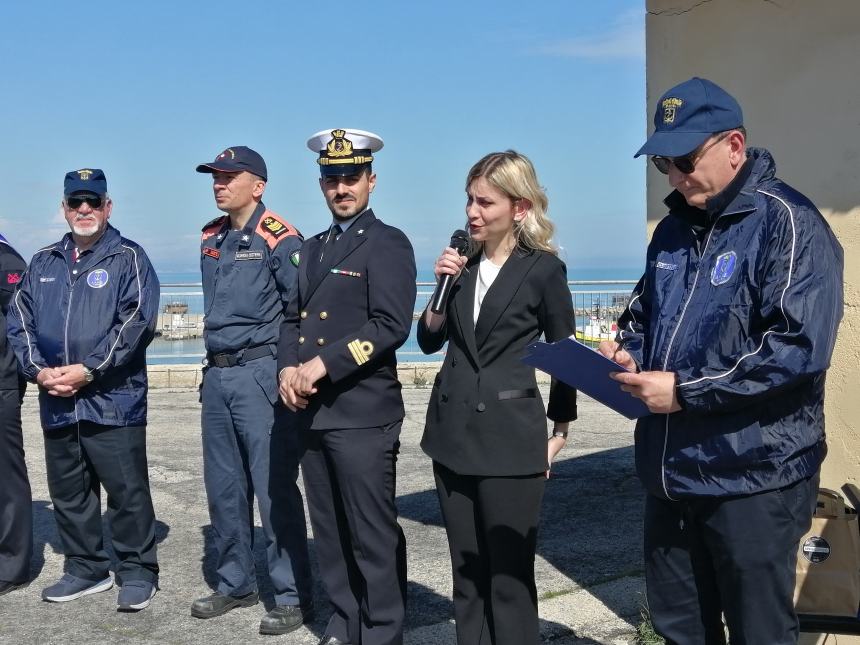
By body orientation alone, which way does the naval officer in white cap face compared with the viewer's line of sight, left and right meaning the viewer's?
facing the viewer and to the left of the viewer

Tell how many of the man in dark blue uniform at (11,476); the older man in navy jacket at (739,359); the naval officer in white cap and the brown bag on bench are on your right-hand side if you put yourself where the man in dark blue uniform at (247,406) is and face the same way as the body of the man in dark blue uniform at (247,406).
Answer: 1

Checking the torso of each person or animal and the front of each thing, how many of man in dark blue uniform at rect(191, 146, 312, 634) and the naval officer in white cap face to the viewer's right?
0

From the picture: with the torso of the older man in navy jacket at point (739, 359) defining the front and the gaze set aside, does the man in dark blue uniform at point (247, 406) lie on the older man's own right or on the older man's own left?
on the older man's own right

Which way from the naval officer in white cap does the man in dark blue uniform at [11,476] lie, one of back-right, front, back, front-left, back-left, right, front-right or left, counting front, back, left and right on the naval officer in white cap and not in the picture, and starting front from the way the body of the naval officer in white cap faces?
right

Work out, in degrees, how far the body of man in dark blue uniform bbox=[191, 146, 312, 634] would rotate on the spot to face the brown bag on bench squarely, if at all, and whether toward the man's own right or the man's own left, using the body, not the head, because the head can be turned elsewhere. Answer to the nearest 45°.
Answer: approximately 90° to the man's own left

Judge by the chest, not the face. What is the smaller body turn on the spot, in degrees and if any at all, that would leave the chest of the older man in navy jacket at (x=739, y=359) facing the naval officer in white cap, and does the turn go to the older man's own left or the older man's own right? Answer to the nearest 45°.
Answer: approximately 90° to the older man's own right

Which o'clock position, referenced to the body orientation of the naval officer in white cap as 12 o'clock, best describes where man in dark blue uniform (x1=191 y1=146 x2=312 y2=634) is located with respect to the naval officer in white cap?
The man in dark blue uniform is roughly at 3 o'clock from the naval officer in white cap.

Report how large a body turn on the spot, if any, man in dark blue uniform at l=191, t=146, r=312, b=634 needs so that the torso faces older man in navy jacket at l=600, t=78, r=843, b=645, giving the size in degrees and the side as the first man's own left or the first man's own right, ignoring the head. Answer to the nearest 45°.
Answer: approximately 90° to the first man's own left

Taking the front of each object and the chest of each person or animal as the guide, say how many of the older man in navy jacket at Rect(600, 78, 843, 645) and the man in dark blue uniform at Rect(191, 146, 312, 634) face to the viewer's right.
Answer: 0

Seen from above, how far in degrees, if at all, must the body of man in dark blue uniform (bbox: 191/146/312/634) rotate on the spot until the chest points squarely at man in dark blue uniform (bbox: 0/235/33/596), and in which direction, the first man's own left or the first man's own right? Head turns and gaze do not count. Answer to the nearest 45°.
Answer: approximately 90° to the first man's own right
